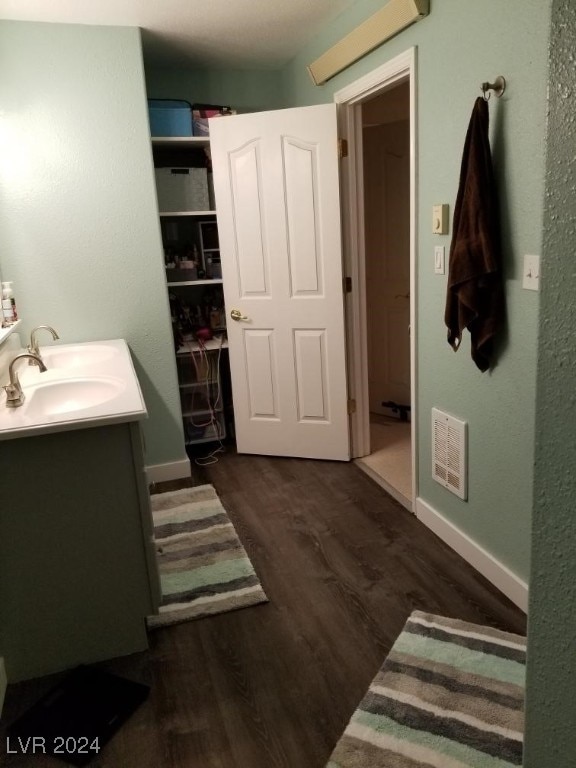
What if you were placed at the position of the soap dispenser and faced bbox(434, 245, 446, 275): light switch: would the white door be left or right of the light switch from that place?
left

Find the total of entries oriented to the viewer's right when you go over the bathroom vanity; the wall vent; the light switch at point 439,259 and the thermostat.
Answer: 1

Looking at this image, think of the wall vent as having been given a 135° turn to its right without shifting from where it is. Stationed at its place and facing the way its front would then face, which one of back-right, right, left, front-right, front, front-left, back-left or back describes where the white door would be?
front-left

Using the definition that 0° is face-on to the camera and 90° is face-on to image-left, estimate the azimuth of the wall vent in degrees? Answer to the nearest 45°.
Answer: approximately 45°

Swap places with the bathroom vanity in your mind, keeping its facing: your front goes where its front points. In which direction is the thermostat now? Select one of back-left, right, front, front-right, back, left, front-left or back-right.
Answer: front

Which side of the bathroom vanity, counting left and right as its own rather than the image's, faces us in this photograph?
right

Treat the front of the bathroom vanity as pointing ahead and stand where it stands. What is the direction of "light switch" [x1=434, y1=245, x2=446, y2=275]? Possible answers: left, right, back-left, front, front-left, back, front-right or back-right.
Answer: front

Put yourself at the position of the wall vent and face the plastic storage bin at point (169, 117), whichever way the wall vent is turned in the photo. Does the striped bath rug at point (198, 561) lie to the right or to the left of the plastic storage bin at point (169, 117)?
left

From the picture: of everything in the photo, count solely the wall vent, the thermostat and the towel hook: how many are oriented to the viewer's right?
0

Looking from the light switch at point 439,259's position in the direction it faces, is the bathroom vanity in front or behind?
in front

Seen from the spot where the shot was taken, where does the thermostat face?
facing the viewer and to the left of the viewer

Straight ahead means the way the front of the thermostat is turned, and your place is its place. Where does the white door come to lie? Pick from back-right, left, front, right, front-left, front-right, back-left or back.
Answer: right

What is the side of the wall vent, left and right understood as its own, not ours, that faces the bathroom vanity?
front

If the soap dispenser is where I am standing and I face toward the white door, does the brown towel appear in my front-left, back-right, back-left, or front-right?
front-right
